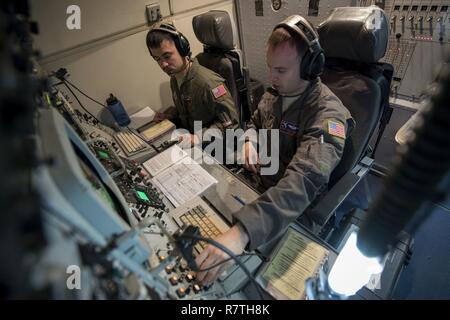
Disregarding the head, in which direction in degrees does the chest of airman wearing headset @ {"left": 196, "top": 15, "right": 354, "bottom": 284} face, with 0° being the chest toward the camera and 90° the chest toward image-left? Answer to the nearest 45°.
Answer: approximately 45°

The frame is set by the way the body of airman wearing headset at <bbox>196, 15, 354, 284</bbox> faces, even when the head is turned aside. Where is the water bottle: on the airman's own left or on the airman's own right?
on the airman's own right

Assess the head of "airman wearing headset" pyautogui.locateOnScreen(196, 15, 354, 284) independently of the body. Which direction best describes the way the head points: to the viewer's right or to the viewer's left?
to the viewer's left
